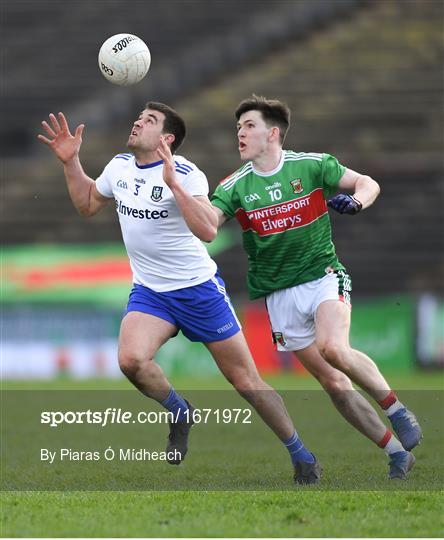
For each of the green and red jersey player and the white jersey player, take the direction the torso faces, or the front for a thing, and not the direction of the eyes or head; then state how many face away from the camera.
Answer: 0

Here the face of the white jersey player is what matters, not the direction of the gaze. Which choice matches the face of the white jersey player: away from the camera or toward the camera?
toward the camera

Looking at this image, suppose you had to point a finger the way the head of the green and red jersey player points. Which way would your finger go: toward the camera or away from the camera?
toward the camera

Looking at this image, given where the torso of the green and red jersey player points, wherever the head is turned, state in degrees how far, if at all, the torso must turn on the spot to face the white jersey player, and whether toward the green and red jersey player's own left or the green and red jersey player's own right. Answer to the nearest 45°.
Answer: approximately 45° to the green and red jersey player's own right

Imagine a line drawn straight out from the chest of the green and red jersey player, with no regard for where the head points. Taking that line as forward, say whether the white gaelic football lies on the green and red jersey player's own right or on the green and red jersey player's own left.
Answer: on the green and red jersey player's own right

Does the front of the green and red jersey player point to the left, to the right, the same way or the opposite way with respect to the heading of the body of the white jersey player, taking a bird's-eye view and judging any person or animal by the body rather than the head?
the same way

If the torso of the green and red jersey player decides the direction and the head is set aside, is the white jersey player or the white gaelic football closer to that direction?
the white jersey player

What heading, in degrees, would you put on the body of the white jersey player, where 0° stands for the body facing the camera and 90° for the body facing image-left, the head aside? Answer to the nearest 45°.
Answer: approximately 45°
